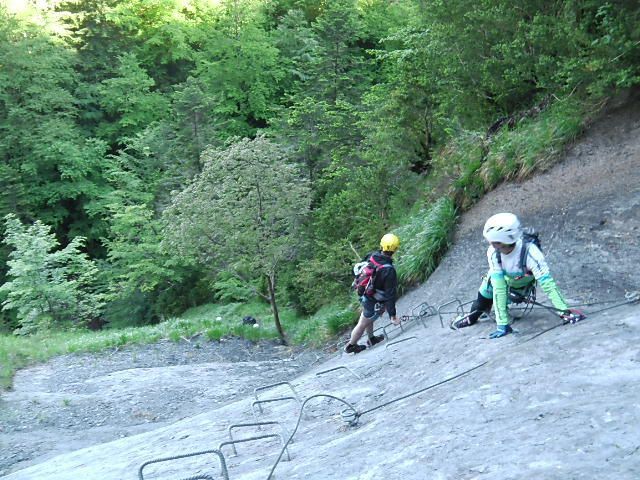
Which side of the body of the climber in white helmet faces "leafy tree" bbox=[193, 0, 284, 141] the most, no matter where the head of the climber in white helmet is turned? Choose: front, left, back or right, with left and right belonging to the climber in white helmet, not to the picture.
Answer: right

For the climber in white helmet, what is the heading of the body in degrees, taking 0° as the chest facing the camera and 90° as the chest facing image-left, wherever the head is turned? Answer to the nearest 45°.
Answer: approximately 45°

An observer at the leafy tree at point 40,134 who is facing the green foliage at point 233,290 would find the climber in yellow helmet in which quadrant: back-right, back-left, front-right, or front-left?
front-right

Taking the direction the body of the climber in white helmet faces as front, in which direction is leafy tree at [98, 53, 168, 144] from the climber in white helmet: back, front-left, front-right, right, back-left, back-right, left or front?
right

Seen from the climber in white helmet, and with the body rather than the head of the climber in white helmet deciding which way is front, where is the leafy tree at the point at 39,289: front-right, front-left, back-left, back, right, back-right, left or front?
right

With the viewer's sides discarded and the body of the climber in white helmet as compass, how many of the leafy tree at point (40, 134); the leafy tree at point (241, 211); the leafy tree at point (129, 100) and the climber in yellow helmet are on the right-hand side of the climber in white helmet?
4

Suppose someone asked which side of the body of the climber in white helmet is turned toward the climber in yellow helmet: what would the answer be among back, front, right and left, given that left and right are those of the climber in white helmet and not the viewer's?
right

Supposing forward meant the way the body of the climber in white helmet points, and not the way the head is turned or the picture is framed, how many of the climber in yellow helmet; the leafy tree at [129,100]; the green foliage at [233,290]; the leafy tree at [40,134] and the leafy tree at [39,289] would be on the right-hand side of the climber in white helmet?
5

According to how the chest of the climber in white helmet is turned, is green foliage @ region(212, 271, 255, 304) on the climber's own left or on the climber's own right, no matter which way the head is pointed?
on the climber's own right

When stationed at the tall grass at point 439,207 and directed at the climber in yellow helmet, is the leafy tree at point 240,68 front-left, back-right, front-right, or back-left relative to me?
back-right

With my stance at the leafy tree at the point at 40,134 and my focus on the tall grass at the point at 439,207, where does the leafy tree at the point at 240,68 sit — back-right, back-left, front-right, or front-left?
front-left
